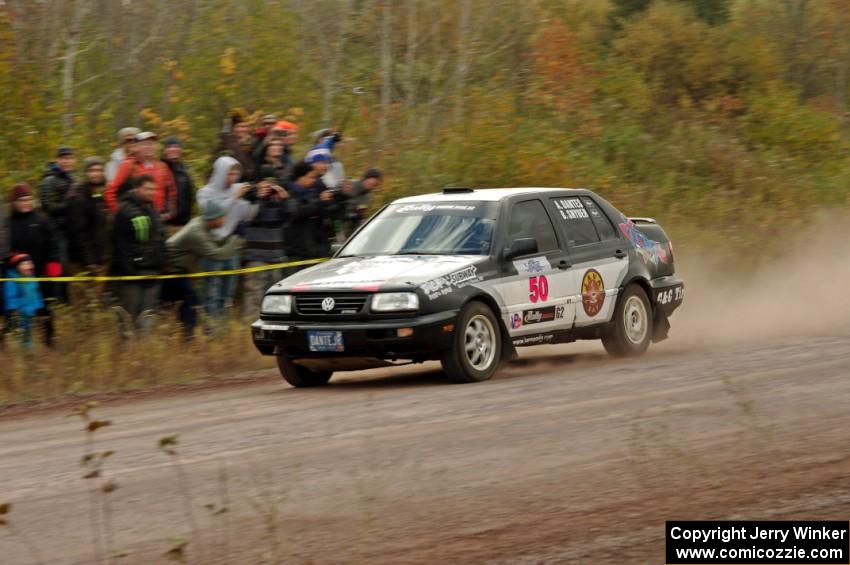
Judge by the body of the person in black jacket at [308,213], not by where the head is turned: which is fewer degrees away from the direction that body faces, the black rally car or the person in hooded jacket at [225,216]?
the black rally car

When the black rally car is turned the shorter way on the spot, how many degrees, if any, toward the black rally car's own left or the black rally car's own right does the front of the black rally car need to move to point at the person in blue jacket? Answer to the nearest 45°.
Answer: approximately 45° to the black rally car's own right

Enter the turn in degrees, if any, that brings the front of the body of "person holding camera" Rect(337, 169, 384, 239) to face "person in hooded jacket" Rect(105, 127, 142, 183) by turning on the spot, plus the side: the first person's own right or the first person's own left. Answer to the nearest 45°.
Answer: approximately 135° to the first person's own right

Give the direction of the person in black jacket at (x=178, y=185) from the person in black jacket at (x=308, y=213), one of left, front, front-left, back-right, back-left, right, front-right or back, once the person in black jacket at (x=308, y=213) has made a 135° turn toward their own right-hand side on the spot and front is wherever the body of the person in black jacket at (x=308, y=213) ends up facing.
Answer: front

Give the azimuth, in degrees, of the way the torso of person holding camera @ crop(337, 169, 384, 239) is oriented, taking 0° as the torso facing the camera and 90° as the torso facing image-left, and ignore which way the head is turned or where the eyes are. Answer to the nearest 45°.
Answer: approximately 315°

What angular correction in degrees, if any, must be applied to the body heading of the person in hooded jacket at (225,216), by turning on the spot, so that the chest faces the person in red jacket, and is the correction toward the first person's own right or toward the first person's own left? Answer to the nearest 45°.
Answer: approximately 135° to the first person's own right
